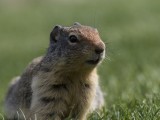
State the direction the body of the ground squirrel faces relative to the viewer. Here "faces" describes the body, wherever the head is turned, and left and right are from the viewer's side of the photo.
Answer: facing the viewer and to the right of the viewer
